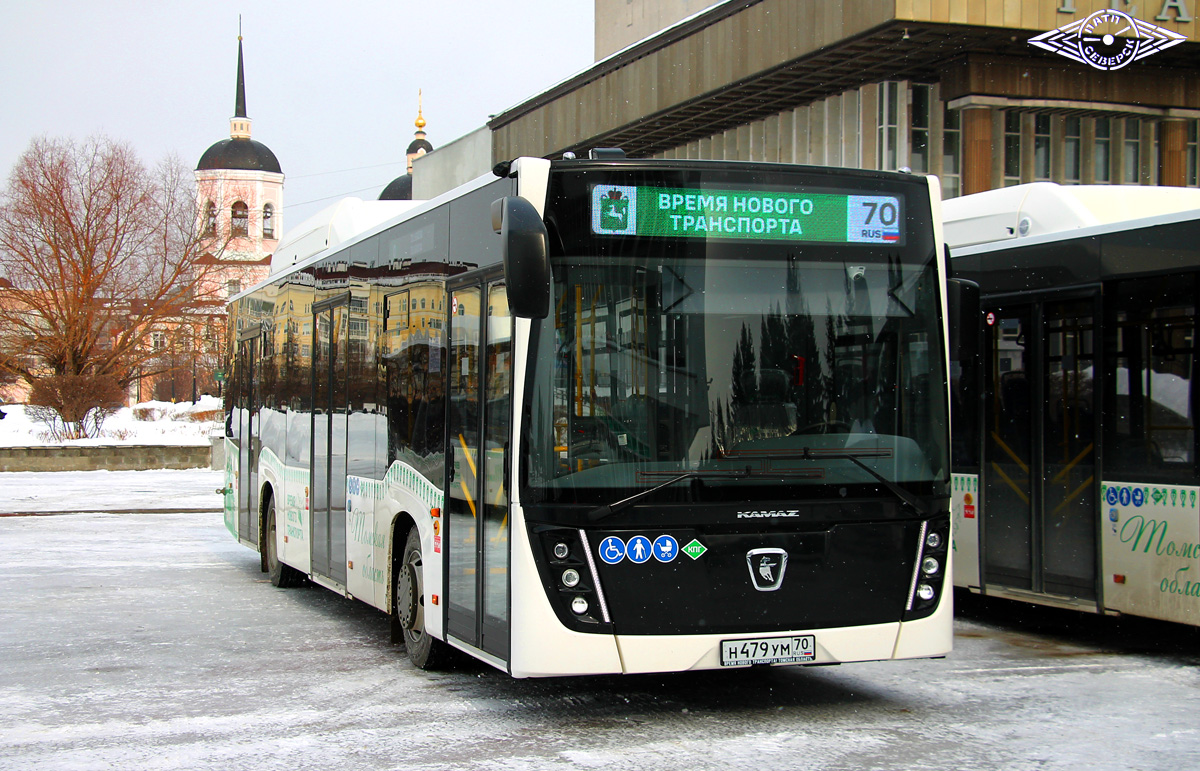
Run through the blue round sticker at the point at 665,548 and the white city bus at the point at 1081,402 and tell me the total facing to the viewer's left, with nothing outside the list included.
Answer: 0

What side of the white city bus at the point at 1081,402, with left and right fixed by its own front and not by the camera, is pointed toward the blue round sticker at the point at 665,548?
right

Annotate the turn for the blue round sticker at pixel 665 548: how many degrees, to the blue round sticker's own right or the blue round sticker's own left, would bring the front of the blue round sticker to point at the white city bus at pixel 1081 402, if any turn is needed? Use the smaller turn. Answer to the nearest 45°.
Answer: approximately 135° to the blue round sticker's own left

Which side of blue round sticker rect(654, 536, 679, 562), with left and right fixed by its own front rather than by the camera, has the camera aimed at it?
front

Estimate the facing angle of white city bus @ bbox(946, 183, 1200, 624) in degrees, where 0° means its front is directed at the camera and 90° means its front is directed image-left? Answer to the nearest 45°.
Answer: approximately 315°

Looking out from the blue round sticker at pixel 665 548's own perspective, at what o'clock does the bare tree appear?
The bare tree is roughly at 5 o'clock from the blue round sticker.

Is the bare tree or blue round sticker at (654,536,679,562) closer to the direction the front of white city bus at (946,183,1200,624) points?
the blue round sticker
